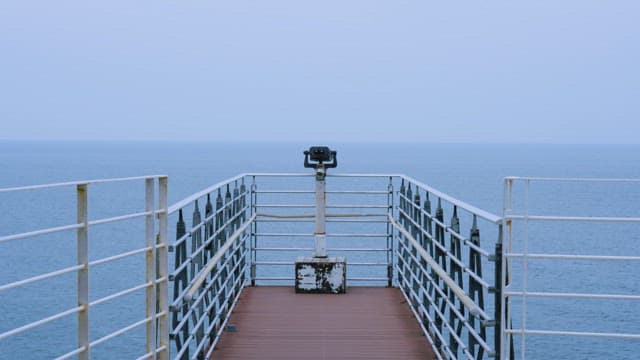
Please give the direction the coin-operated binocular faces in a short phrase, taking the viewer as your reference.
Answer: facing away from the viewer

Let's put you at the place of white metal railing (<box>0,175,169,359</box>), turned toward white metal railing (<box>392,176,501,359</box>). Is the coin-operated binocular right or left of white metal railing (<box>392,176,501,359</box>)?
left

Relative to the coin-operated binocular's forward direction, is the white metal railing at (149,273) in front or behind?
behind
